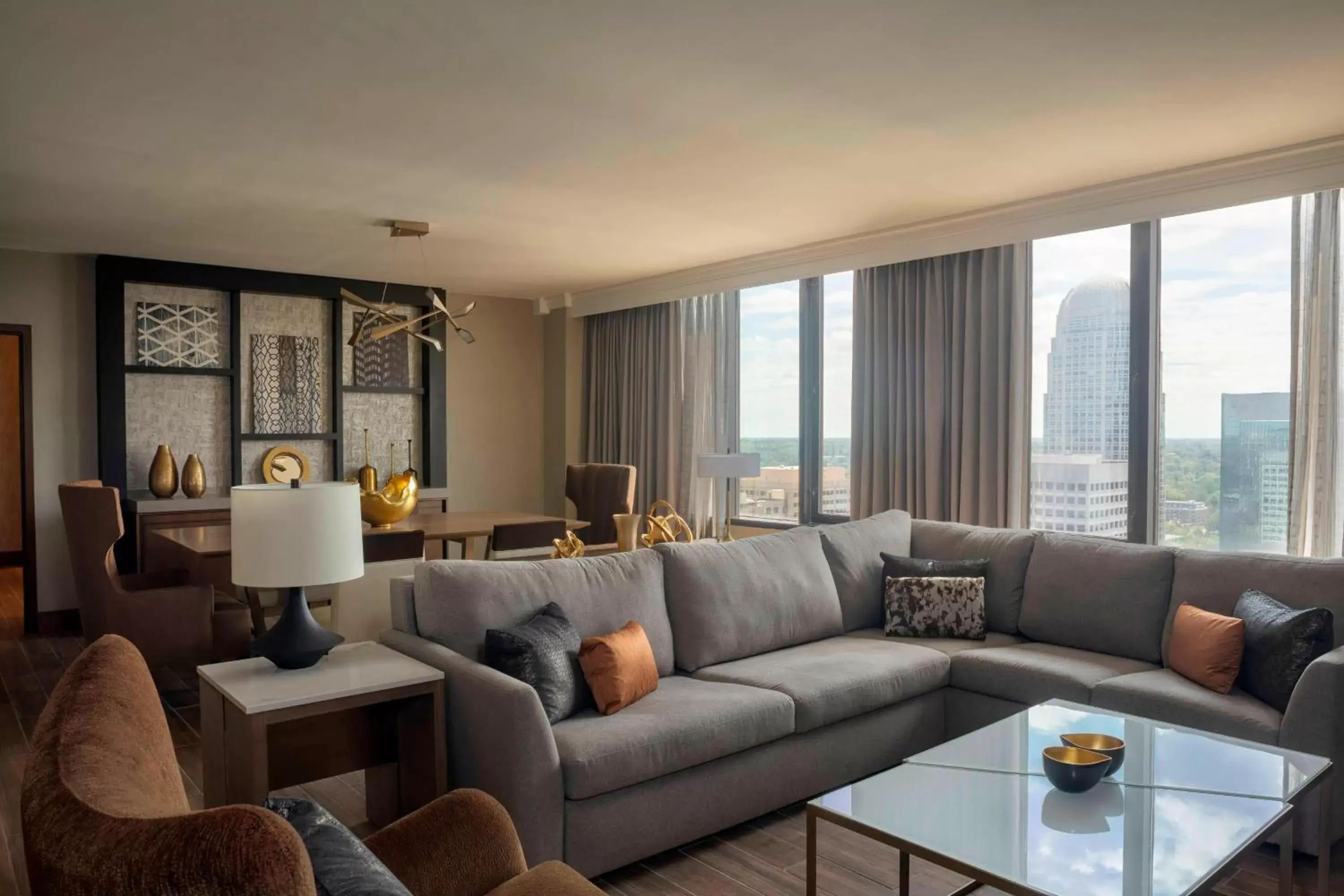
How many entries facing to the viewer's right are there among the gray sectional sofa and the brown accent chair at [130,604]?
1

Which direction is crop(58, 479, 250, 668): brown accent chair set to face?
to the viewer's right

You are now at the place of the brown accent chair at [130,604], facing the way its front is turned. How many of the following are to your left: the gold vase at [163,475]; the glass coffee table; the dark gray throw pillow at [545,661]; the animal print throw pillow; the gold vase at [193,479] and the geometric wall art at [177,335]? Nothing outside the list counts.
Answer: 3

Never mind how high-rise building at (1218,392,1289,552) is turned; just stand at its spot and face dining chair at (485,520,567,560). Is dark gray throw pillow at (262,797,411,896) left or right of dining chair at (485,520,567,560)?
left

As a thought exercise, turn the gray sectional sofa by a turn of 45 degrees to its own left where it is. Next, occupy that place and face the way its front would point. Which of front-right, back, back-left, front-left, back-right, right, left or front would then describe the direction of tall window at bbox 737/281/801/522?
back-left

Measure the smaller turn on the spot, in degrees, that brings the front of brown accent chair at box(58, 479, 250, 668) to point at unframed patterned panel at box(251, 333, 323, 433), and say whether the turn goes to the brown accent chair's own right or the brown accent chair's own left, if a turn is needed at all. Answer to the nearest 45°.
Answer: approximately 45° to the brown accent chair's own left

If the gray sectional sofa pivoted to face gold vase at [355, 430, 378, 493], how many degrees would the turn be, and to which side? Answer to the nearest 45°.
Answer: approximately 135° to its right

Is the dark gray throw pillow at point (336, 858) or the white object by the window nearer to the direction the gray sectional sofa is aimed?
the dark gray throw pillow

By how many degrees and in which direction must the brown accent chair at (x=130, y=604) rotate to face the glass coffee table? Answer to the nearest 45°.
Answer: approximately 45° to its right

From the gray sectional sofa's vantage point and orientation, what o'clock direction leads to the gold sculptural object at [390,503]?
The gold sculptural object is roughly at 4 o'clock from the gray sectional sofa.

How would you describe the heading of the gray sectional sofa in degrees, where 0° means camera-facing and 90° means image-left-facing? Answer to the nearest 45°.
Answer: approximately 0°

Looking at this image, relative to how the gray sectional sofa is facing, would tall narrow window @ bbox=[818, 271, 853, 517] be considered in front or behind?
behind

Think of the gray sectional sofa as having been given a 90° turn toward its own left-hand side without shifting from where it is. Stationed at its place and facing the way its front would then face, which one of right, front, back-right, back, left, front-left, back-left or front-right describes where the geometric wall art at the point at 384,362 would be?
back-left
